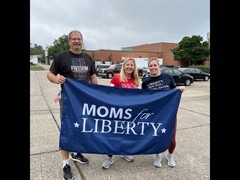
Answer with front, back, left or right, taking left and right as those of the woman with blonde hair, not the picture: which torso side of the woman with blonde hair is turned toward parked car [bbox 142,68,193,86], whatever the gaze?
back

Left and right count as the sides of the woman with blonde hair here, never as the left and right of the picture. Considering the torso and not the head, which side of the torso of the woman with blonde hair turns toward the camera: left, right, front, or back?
front

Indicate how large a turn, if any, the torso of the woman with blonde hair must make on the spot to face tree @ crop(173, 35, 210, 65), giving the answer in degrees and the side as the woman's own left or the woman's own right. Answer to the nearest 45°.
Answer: approximately 180°

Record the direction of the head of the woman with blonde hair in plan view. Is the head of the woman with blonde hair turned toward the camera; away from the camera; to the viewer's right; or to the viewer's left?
toward the camera
